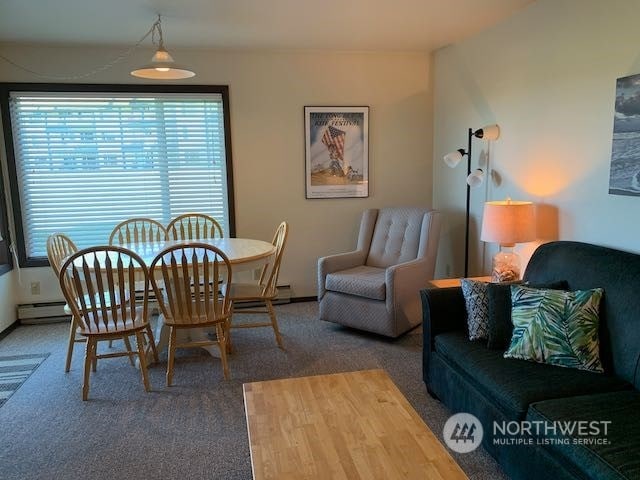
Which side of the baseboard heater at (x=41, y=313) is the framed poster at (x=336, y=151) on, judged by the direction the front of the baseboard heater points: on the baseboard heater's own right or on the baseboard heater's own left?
on the baseboard heater's own left

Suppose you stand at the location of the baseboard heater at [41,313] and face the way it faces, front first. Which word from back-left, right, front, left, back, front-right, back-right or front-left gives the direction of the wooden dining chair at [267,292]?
front-left

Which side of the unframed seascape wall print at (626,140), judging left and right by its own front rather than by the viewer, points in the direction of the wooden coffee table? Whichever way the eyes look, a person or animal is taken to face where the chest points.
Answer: front

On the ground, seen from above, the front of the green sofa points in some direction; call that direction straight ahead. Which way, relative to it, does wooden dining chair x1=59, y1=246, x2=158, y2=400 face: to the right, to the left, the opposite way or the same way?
to the right

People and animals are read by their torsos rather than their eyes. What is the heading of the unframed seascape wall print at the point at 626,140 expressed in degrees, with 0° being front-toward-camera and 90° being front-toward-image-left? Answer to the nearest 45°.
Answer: approximately 45°

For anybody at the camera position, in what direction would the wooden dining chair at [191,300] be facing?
facing away from the viewer

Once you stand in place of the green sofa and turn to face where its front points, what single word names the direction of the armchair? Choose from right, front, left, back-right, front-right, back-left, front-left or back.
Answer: right

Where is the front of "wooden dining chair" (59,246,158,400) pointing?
away from the camera

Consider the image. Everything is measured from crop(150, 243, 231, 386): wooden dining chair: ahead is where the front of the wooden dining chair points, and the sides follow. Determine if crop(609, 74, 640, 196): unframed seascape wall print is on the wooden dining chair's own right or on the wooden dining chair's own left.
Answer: on the wooden dining chair's own right

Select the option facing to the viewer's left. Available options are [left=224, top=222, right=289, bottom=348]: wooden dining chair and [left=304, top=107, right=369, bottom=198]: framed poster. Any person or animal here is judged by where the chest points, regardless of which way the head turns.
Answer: the wooden dining chair

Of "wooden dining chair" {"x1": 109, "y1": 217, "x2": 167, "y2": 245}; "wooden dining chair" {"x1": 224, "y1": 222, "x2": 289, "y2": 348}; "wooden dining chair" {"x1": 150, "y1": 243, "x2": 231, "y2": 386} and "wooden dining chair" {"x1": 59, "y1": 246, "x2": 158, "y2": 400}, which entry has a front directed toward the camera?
"wooden dining chair" {"x1": 109, "y1": 217, "x2": 167, "y2": 245}

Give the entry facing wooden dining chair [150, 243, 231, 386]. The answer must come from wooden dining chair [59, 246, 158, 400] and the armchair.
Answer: the armchair

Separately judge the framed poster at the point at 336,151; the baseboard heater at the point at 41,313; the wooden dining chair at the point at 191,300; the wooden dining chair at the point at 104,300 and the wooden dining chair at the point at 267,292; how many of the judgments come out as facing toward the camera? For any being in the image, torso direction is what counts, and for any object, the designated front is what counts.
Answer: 2

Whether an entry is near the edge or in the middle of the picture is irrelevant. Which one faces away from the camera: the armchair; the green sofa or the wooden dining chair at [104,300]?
the wooden dining chair

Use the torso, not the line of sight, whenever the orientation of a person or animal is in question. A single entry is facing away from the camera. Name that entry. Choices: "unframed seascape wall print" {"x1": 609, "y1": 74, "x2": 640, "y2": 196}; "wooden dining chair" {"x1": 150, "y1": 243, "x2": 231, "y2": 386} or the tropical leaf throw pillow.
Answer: the wooden dining chair

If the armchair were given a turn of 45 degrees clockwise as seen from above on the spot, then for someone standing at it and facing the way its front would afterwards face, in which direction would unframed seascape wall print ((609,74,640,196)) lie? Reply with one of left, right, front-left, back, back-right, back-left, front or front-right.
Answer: back-left
